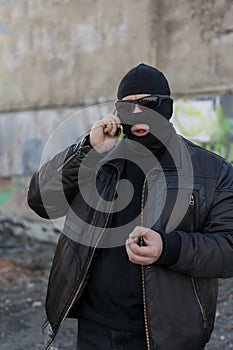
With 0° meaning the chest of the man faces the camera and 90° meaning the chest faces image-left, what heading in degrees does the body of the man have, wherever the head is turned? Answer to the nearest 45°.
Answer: approximately 0°
